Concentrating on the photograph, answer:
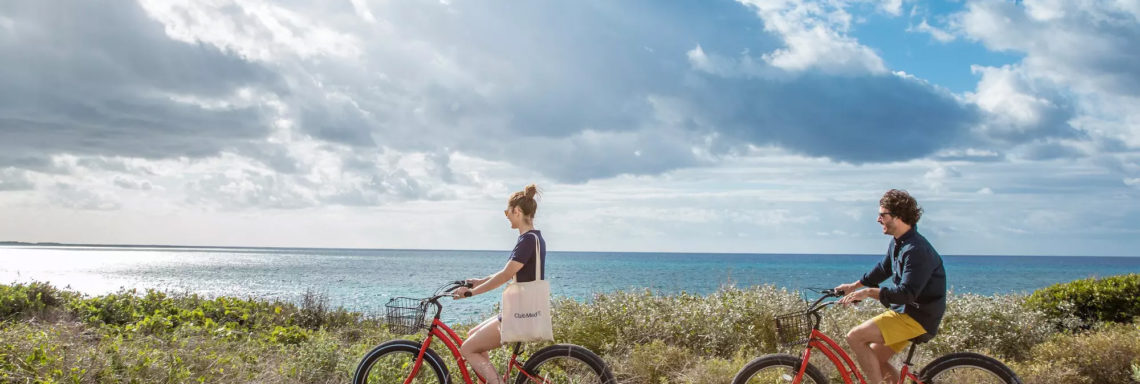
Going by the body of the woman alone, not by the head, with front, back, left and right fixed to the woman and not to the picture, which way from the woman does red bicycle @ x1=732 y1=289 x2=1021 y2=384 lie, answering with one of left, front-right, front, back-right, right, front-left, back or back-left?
back

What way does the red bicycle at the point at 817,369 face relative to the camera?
to the viewer's left

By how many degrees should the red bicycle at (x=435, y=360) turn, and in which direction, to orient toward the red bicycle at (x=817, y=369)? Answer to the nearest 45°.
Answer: approximately 180°

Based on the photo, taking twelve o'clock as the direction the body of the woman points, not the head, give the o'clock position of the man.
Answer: The man is roughly at 6 o'clock from the woman.

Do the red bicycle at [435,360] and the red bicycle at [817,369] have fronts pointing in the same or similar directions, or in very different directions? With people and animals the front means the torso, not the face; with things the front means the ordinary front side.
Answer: same or similar directions

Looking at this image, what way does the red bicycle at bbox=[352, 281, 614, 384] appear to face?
to the viewer's left

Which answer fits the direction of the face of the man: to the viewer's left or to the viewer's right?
to the viewer's left

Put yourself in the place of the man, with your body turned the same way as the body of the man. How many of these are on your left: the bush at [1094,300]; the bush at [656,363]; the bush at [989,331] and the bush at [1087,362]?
0

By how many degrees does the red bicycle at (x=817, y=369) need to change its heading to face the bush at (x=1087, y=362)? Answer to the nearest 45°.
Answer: approximately 135° to its right

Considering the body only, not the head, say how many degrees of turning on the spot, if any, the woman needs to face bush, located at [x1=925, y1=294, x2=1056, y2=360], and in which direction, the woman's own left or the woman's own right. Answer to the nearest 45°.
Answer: approximately 135° to the woman's own right

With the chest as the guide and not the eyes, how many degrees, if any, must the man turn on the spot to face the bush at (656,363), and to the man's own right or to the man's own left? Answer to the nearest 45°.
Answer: approximately 45° to the man's own right

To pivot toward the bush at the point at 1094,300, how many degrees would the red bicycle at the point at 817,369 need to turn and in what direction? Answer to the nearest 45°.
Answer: approximately 135° to its right

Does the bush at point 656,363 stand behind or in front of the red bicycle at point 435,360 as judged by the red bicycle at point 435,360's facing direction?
behind

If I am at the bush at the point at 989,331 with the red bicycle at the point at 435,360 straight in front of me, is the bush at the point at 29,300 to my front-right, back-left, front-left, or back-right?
front-right

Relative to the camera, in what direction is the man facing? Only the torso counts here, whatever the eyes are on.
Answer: to the viewer's left

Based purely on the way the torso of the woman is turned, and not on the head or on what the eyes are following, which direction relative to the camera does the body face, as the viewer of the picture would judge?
to the viewer's left

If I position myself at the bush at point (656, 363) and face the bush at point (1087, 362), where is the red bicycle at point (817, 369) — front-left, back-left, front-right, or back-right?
front-right

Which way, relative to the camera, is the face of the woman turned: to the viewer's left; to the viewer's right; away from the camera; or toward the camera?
to the viewer's left
